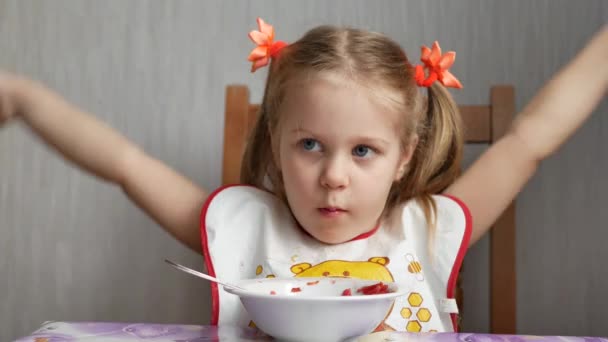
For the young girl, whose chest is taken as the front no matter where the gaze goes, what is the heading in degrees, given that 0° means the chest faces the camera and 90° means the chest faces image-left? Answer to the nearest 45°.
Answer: approximately 0°
